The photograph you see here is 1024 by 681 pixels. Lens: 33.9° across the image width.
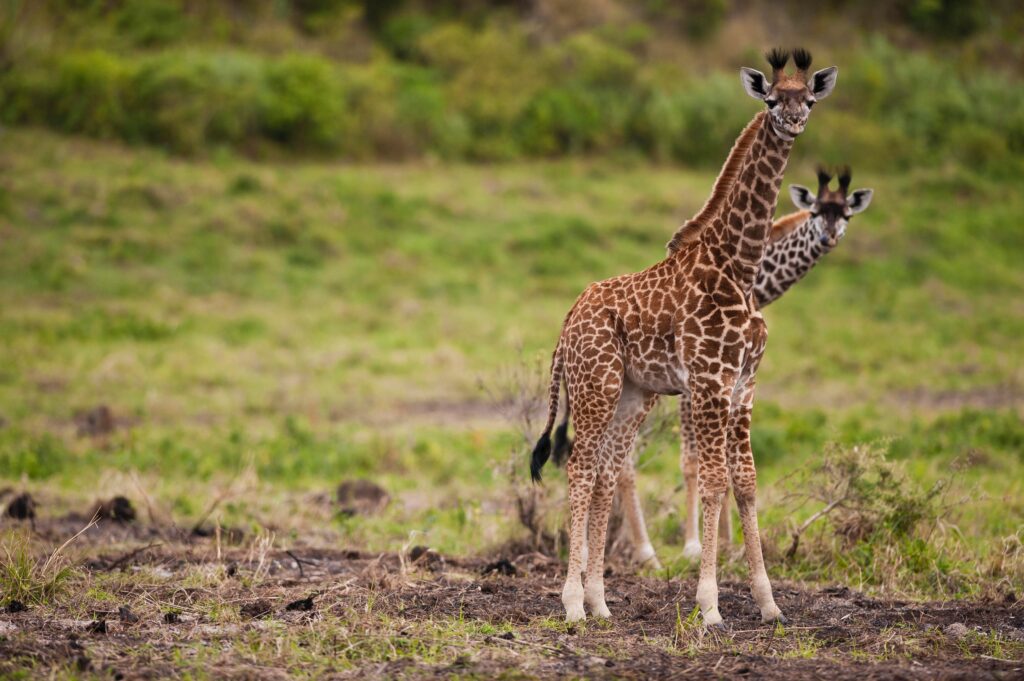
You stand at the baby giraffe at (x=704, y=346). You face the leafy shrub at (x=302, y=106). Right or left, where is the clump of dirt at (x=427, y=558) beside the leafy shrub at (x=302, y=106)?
left

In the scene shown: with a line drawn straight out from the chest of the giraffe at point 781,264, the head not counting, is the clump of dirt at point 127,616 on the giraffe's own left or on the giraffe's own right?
on the giraffe's own right

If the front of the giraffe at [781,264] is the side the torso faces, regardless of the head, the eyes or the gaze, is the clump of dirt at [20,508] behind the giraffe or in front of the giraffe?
behind

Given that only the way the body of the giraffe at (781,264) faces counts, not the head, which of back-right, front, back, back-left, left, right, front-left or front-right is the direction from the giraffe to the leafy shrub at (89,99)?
back-left

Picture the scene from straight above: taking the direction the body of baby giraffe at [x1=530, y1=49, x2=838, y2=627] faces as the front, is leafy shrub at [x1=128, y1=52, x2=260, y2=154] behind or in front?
behind

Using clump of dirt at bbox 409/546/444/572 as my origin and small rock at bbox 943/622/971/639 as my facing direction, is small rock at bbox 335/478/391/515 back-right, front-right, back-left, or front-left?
back-left

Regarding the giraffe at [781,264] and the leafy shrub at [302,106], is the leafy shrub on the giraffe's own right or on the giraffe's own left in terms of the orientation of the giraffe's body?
on the giraffe's own left

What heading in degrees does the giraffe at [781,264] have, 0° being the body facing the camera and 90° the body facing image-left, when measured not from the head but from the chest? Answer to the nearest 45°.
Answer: approximately 270°

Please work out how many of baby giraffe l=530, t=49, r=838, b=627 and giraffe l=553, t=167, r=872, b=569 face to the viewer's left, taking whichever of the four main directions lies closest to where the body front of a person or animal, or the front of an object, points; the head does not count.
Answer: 0
